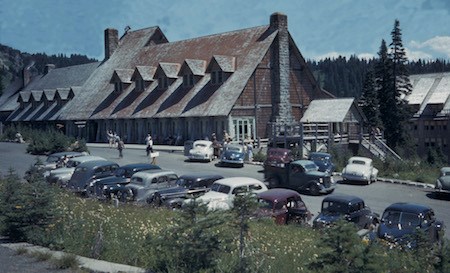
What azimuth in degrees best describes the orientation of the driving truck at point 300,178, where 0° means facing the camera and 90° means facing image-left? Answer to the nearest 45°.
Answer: approximately 315°
